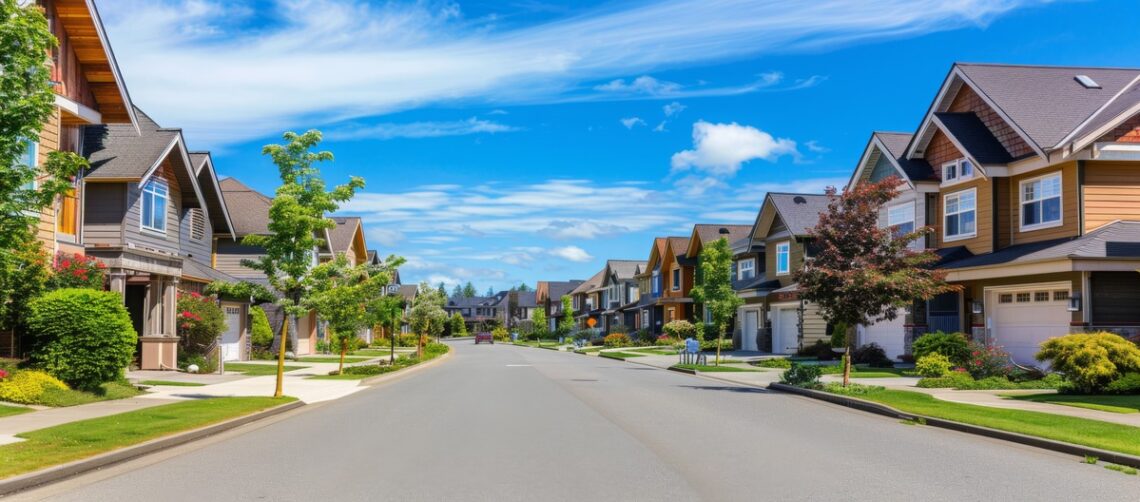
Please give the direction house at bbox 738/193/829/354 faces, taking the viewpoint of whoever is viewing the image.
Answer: facing the viewer and to the left of the viewer

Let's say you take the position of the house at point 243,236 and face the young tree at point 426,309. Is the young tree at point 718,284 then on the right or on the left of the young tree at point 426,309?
right

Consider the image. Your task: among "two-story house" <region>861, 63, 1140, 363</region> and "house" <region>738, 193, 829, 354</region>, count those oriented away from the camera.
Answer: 0

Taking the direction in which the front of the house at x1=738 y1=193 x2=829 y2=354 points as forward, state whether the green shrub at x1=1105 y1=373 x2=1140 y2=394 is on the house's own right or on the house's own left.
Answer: on the house's own left

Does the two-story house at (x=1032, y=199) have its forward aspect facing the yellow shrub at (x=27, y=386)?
yes

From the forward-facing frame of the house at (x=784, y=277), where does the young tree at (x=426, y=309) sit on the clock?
The young tree is roughly at 1 o'clock from the house.

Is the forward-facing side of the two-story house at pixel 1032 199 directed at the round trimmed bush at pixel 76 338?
yes

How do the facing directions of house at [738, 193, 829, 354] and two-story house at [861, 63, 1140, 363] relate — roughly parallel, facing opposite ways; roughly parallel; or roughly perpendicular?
roughly parallel

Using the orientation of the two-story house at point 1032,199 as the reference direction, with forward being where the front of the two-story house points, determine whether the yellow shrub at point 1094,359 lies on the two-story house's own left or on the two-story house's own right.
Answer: on the two-story house's own left
